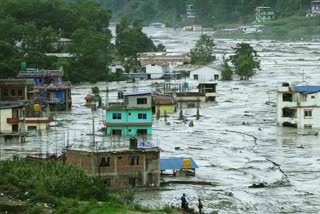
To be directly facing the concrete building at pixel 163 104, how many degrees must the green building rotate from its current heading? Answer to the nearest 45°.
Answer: approximately 180°

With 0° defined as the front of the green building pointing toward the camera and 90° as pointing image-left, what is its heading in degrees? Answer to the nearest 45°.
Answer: approximately 0°

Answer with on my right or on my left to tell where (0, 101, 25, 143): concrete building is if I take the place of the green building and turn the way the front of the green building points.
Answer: on my right

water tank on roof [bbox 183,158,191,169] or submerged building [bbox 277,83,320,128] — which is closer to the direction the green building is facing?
the water tank on roof

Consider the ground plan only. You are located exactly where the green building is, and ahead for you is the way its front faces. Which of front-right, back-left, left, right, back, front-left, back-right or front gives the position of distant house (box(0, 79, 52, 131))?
back-right

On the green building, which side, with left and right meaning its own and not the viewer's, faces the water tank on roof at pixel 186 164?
front

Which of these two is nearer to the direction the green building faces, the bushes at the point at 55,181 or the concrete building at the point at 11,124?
the bushes

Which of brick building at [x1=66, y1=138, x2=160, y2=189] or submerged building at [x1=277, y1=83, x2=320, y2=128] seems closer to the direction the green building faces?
the brick building

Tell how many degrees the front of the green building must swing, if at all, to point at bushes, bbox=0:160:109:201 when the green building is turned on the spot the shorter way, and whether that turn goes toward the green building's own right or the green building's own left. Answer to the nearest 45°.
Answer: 0° — it already faces it

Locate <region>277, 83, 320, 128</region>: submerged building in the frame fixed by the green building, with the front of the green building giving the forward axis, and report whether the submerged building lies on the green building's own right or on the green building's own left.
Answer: on the green building's own left

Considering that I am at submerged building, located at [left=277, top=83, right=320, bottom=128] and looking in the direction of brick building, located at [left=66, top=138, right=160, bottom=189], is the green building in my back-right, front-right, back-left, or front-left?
front-right

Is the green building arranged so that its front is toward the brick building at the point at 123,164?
yes

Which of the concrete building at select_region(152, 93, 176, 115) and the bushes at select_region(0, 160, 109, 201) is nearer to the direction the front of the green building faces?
the bushes
